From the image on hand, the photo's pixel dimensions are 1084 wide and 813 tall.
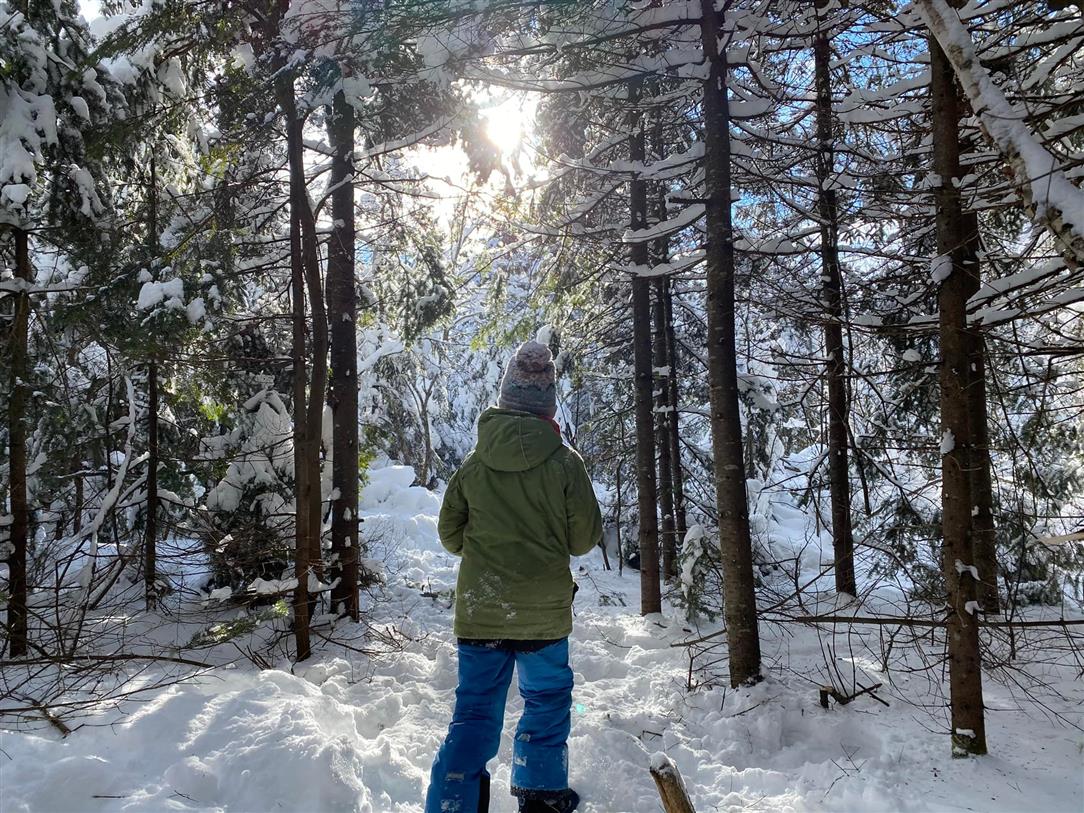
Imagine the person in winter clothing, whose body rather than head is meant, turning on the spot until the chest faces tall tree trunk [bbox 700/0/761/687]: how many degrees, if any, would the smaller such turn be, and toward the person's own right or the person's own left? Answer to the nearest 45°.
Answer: approximately 45° to the person's own right

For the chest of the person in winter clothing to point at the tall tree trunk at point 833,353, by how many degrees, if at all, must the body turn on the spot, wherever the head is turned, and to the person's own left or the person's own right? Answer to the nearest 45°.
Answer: approximately 45° to the person's own right

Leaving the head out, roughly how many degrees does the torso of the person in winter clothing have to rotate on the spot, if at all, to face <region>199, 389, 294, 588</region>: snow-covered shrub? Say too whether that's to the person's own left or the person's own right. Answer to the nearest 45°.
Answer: approximately 45° to the person's own left

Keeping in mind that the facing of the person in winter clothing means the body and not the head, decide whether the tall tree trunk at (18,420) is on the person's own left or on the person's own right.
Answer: on the person's own left

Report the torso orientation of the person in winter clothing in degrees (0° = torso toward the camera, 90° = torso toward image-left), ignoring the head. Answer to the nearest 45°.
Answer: approximately 180°

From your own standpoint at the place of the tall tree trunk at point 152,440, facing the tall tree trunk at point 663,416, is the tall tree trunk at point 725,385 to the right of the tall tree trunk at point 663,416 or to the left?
right

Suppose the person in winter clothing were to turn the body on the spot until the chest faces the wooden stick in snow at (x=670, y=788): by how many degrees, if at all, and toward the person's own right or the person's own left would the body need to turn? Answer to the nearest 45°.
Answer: approximately 135° to the person's own right

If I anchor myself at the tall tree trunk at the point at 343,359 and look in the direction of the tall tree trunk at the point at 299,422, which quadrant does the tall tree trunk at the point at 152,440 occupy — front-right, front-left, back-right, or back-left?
back-right

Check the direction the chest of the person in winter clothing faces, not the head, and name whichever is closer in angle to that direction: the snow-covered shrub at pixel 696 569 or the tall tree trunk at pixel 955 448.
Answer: the snow-covered shrub
